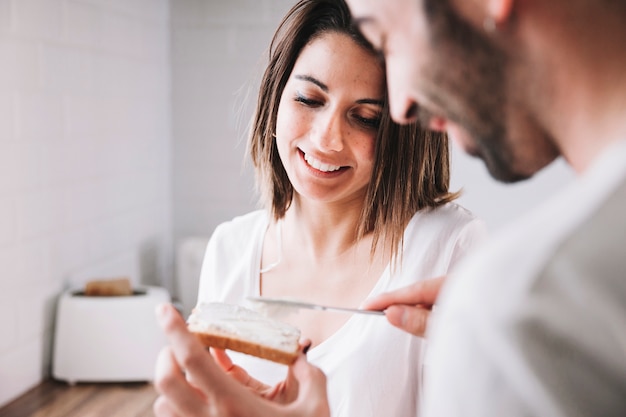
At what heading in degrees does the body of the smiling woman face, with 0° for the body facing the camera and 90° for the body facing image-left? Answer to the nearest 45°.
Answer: approximately 0°

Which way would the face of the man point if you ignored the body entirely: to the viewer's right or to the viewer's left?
to the viewer's left

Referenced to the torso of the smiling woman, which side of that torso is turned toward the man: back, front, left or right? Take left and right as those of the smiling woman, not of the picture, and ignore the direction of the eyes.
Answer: front

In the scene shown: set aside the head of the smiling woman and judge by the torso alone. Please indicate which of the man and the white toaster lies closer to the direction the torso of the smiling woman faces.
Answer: the man

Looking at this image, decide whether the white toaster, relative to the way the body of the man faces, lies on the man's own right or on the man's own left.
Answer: on the man's own right

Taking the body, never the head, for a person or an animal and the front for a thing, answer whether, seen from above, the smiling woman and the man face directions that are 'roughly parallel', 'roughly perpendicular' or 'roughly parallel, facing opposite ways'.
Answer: roughly perpendicular

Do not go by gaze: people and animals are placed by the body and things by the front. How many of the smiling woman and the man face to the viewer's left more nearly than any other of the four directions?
1

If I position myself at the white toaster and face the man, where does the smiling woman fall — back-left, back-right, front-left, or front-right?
front-left

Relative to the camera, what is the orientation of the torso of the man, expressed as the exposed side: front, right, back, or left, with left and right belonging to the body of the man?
left

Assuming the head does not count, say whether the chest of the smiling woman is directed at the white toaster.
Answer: no

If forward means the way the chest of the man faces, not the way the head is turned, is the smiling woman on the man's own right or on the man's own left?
on the man's own right
